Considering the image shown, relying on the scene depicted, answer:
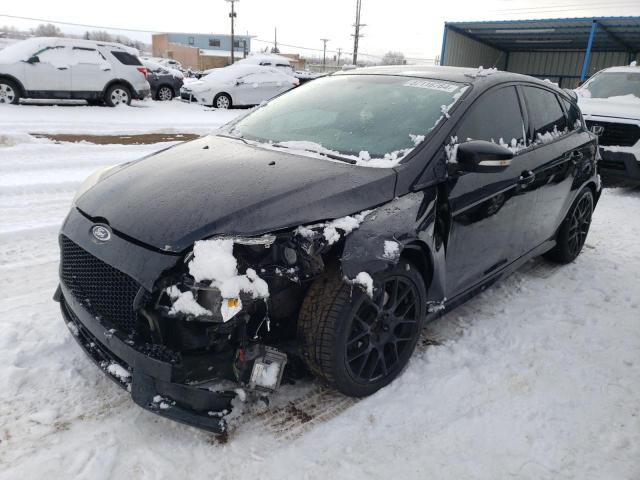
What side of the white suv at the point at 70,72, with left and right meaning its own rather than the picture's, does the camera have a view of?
left

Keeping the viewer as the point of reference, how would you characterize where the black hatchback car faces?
facing the viewer and to the left of the viewer

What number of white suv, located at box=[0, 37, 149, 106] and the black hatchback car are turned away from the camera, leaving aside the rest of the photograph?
0

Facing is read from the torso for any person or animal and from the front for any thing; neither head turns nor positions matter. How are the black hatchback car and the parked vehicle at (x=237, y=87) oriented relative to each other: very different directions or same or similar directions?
same or similar directions

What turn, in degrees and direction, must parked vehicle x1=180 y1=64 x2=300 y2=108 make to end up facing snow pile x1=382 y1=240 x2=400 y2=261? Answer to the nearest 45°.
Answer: approximately 45° to its left

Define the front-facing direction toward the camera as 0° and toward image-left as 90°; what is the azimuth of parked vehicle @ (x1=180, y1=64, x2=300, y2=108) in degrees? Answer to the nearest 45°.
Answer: approximately 45°

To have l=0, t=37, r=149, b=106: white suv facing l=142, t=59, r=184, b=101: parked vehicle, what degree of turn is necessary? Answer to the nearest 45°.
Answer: approximately 135° to its right

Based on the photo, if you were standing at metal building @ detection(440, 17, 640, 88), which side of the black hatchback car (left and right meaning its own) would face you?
back

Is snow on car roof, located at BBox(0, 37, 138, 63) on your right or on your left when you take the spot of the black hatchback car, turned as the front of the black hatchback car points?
on your right
